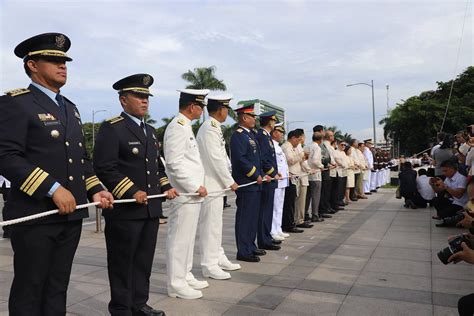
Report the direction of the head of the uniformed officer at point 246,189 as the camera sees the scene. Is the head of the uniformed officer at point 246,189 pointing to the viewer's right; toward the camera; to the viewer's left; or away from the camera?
to the viewer's right

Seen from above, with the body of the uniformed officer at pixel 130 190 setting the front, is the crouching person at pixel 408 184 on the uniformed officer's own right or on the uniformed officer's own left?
on the uniformed officer's own left

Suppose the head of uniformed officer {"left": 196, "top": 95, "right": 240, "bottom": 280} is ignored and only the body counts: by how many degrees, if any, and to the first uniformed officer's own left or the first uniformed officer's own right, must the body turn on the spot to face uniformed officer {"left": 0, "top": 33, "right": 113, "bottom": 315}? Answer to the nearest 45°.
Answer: approximately 90° to the first uniformed officer's own right

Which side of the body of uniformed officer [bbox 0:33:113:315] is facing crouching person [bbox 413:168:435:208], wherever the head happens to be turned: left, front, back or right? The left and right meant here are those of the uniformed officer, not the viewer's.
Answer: left

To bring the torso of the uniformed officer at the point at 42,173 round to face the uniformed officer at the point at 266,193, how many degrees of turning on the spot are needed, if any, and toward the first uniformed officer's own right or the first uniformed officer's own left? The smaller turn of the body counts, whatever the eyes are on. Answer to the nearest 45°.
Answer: approximately 90° to the first uniformed officer's own left

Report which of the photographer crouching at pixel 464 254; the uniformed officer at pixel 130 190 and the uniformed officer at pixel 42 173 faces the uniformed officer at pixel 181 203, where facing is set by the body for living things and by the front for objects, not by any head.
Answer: the photographer crouching

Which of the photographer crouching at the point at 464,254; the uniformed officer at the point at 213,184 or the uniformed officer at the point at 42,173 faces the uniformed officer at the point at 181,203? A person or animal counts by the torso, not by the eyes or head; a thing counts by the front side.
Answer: the photographer crouching

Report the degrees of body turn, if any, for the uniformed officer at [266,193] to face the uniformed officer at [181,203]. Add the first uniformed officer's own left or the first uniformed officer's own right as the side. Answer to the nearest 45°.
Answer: approximately 90° to the first uniformed officer's own right

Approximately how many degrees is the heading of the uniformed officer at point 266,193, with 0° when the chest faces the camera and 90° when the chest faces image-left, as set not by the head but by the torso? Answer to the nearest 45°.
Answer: approximately 270°

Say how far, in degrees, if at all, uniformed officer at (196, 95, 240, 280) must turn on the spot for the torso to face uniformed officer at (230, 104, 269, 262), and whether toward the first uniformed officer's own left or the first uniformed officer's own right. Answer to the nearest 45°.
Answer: approximately 45° to the first uniformed officer's own left

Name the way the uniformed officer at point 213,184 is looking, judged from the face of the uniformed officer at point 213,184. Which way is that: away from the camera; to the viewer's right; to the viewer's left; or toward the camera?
to the viewer's right

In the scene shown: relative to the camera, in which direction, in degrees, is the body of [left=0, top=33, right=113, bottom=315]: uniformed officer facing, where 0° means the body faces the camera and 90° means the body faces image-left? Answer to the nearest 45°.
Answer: approximately 315°
